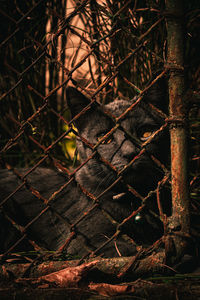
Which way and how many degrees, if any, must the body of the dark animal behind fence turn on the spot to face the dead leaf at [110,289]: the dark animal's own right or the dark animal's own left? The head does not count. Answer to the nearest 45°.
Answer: approximately 45° to the dark animal's own right

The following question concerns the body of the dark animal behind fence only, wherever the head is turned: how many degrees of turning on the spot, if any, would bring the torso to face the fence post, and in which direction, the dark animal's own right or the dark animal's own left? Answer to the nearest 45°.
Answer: approximately 45° to the dark animal's own right

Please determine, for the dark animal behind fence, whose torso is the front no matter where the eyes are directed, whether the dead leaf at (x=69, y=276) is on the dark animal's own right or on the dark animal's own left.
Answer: on the dark animal's own right

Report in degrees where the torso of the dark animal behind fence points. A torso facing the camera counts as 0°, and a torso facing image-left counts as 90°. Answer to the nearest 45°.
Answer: approximately 315°
